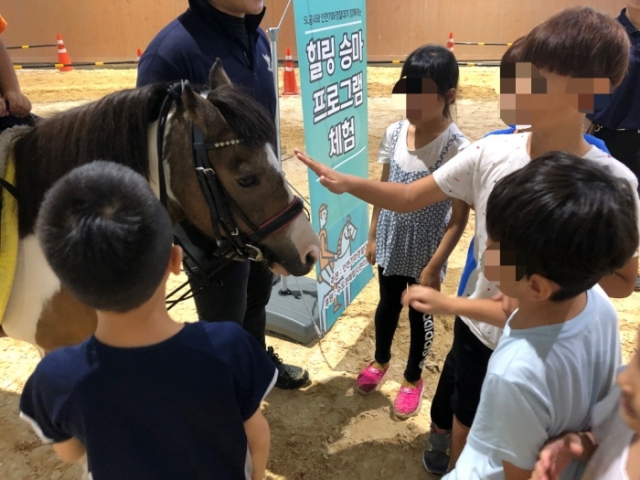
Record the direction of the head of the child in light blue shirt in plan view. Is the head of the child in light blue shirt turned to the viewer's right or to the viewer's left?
to the viewer's left

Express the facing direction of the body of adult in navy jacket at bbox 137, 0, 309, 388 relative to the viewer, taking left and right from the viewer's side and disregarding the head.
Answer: facing the viewer and to the right of the viewer

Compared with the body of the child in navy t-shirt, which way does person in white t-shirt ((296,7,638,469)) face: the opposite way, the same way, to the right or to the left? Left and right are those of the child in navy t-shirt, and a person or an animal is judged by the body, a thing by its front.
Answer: to the left

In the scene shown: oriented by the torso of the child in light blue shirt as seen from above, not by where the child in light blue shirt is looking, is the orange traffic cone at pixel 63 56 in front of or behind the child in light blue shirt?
in front

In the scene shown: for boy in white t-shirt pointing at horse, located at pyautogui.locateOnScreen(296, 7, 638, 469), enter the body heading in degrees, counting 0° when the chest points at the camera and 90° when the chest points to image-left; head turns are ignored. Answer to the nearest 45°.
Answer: approximately 45°

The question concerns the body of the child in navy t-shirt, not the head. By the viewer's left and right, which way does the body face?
facing away from the viewer

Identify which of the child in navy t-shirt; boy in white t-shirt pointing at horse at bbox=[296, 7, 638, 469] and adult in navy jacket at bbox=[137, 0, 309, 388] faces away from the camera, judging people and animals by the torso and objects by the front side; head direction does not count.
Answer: the child in navy t-shirt

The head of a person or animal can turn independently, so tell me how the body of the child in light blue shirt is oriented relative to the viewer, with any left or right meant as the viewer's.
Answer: facing away from the viewer and to the left of the viewer

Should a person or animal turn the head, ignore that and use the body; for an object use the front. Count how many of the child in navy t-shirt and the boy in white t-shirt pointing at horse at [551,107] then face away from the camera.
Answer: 1

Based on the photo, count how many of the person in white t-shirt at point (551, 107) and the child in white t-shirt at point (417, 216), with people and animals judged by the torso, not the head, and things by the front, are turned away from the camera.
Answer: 0
